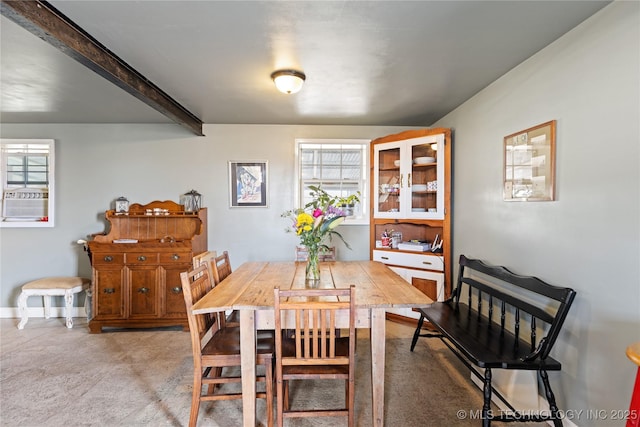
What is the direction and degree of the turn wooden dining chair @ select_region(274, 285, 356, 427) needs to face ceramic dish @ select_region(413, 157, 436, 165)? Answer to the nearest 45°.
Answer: approximately 45° to its right

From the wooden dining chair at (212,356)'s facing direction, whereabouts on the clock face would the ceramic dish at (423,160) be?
The ceramic dish is roughly at 11 o'clock from the wooden dining chair.

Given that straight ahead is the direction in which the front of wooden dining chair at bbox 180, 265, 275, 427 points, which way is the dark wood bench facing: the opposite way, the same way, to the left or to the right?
the opposite way

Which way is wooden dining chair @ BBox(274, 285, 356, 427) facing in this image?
away from the camera

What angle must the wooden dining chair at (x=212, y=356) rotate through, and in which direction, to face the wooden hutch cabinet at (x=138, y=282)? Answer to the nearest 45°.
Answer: approximately 135° to its left

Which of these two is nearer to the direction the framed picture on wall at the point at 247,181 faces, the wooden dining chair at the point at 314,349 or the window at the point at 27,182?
the wooden dining chair

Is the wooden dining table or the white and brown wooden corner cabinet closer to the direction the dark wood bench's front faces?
the wooden dining table

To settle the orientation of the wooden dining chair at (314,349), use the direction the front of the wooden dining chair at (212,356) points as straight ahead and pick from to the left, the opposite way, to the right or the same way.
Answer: to the left

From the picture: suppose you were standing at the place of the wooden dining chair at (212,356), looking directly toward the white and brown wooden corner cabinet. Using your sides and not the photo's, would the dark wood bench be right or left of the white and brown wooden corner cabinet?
right

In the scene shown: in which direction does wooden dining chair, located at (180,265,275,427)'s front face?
to the viewer's right
